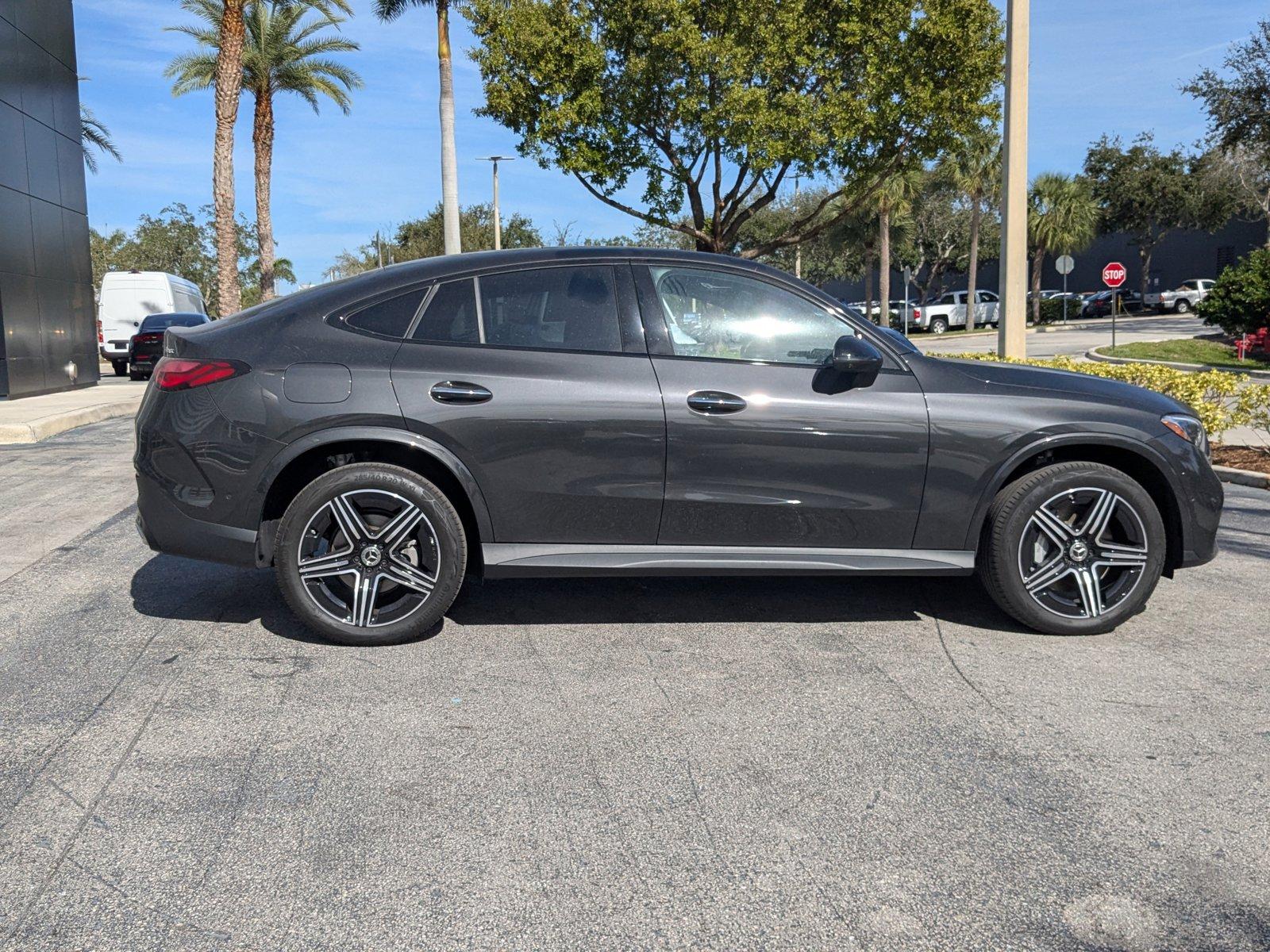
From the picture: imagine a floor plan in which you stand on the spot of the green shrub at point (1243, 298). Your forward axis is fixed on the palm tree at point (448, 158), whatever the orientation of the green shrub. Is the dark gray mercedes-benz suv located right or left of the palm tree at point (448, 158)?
left

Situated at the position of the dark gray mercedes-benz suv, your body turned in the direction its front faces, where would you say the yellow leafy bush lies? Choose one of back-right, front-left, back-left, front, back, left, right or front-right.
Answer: front-left

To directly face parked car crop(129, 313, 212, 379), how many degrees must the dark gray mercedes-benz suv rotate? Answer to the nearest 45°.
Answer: approximately 135° to its left

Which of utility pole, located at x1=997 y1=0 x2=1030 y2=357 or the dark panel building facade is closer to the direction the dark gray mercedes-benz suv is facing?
the utility pole

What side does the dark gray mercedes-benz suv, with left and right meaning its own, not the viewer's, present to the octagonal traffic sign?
left

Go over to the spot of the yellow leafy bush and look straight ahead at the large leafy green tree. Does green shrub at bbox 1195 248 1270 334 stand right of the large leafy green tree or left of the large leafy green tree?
right

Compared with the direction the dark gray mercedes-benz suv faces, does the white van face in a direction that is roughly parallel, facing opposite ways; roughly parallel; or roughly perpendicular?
roughly perpendicular

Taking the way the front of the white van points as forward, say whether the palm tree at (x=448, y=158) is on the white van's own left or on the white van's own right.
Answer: on the white van's own right

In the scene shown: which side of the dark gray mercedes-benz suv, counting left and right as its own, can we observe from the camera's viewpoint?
right
